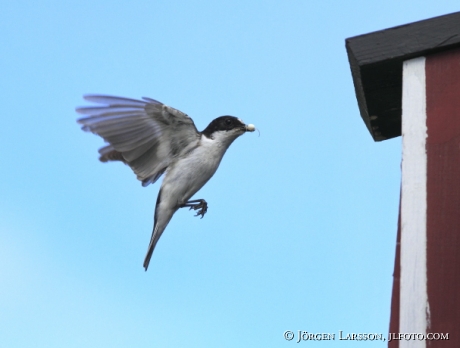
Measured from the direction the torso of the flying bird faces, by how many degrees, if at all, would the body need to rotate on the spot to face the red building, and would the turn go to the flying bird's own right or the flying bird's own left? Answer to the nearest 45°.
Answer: approximately 45° to the flying bird's own right

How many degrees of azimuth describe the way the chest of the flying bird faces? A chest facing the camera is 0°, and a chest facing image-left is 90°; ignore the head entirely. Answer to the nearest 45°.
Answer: approximately 270°
